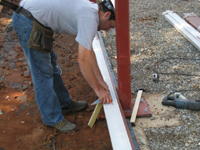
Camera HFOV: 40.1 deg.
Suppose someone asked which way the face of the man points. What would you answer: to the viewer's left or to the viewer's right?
to the viewer's right

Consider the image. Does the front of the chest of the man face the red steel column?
yes

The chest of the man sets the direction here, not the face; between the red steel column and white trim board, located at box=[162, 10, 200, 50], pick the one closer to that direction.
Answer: the red steel column

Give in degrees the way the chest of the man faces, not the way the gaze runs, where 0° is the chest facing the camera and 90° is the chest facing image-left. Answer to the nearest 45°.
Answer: approximately 270°

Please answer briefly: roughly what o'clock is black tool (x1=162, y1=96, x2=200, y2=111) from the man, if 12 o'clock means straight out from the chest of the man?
The black tool is roughly at 12 o'clock from the man.
